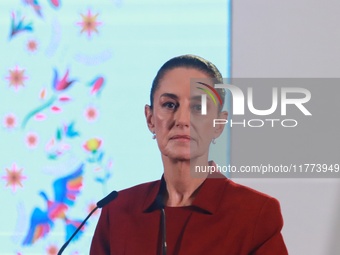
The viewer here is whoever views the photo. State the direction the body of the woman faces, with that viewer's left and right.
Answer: facing the viewer

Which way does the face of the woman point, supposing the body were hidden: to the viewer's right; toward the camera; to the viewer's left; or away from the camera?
toward the camera
